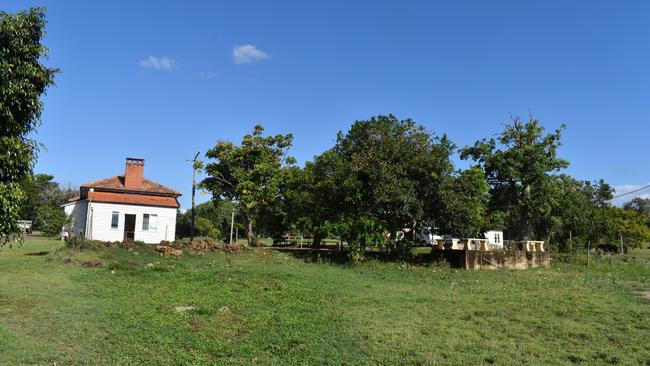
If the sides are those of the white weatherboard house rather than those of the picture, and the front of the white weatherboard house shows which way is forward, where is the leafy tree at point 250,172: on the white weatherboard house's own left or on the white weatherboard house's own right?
on the white weatherboard house's own left

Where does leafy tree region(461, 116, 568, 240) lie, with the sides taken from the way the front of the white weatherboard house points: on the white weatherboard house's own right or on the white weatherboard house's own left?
on the white weatherboard house's own left

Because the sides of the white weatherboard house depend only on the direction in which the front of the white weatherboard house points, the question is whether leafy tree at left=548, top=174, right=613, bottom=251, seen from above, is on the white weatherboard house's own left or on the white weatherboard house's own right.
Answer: on the white weatherboard house's own left

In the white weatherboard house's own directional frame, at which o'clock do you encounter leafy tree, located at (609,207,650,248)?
The leafy tree is roughly at 9 o'clock from the white weatherboard house.

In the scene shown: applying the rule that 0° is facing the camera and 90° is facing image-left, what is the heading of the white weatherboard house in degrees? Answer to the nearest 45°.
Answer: approximately 0°

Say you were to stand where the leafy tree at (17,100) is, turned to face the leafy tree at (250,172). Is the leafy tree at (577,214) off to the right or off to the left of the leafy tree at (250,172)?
right
